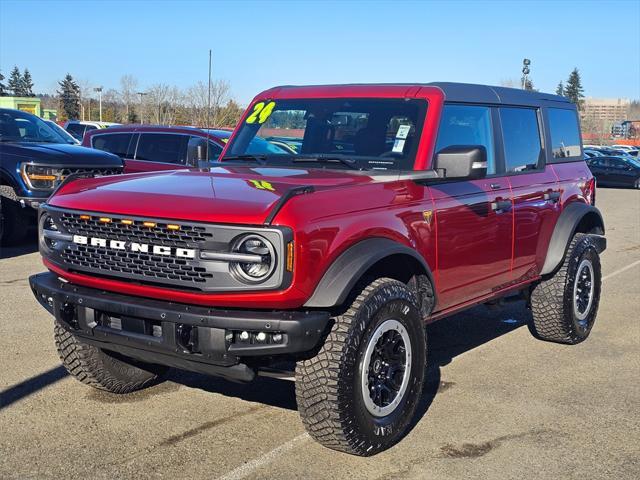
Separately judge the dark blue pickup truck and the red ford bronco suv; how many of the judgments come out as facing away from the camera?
0

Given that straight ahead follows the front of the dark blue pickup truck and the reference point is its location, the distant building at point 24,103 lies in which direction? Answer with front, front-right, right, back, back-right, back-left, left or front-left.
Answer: back-left

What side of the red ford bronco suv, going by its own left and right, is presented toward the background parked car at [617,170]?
back

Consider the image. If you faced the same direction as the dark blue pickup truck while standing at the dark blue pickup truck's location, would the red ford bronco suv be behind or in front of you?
in front

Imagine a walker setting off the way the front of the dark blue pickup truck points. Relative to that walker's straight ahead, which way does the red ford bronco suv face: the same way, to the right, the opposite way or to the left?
to the right

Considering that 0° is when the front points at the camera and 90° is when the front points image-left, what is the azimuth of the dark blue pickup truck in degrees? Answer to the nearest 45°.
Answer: approximately 315°

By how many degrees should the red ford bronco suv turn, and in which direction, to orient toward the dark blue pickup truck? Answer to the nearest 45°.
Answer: approximately 90° to its right

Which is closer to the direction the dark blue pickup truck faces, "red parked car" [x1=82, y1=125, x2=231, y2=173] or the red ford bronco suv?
the red ford bronco suv

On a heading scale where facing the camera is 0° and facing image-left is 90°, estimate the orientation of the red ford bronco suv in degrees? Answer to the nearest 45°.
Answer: approximately 45°

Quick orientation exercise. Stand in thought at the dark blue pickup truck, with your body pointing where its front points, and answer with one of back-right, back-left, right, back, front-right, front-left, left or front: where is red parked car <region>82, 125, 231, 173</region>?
left

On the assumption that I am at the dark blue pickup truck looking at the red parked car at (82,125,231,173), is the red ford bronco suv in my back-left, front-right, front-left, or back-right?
back-right
